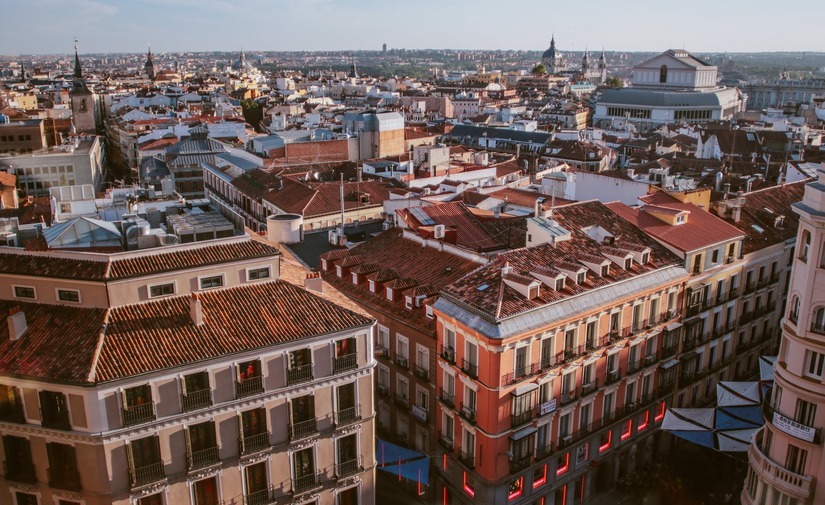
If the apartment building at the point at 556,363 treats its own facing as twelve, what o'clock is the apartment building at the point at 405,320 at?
the apartment building at the point at 405,320 is roughly at 5 o'clock from the apartment building at the point at 556,363.

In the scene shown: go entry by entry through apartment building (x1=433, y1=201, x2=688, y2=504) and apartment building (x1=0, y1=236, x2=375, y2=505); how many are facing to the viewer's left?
0

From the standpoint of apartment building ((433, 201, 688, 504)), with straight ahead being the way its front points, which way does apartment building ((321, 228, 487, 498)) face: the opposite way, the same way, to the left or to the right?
to the right

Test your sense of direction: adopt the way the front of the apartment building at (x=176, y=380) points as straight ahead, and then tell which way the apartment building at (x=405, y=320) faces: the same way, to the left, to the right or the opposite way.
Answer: to the right

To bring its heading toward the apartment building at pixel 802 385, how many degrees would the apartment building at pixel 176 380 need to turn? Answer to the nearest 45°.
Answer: approximately 45° to its left

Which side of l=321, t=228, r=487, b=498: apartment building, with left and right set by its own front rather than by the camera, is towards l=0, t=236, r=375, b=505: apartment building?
front

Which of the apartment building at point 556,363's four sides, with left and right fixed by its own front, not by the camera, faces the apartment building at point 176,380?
right

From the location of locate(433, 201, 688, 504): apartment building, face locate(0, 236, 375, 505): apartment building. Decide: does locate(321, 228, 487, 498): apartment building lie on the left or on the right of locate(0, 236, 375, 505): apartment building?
right

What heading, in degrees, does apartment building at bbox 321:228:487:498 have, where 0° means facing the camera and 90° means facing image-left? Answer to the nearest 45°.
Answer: approximately 45°

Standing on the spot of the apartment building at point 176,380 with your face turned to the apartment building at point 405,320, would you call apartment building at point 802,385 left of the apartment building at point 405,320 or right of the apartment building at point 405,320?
right

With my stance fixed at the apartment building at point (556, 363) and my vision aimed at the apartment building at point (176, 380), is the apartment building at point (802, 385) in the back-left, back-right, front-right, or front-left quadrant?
back-left

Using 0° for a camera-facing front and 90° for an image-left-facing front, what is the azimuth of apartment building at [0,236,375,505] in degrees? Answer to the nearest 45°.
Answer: approximately 315°

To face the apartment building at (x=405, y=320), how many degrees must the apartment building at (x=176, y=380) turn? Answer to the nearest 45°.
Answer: approximately 90° to its left

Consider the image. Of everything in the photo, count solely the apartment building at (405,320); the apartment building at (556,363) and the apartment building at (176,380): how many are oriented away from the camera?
0
